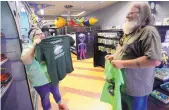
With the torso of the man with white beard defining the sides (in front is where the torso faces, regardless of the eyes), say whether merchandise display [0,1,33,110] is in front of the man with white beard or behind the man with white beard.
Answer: in front

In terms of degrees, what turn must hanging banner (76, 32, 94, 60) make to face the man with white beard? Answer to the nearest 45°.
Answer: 0° — it already faces them

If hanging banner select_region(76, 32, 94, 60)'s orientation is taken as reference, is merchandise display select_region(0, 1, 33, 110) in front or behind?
in front

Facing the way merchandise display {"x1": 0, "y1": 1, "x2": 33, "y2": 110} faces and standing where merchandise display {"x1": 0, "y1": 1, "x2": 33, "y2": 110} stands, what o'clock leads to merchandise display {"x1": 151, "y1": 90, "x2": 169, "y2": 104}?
merchandise display {"x1": 151, "y1": 90, "x2": 169, "y2": 104} is roughly at 11 o'clock from merchandise display {"x1": 0, "y1": 1, "x2": 33, "y2": 110}.

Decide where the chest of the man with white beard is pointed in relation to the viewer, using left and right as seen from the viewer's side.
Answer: facing to the left of the viewer

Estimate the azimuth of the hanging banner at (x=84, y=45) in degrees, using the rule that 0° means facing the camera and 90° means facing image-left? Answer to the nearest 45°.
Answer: approximately 0°

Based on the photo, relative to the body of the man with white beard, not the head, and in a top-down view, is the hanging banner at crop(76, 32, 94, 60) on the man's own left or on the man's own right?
on the man's own right

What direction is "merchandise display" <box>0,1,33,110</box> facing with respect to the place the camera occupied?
facing to the right of the viewer

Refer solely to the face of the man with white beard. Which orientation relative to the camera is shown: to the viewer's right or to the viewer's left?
to the viewer's left

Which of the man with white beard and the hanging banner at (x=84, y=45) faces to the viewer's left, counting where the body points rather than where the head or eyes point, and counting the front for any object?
the man with white beard
